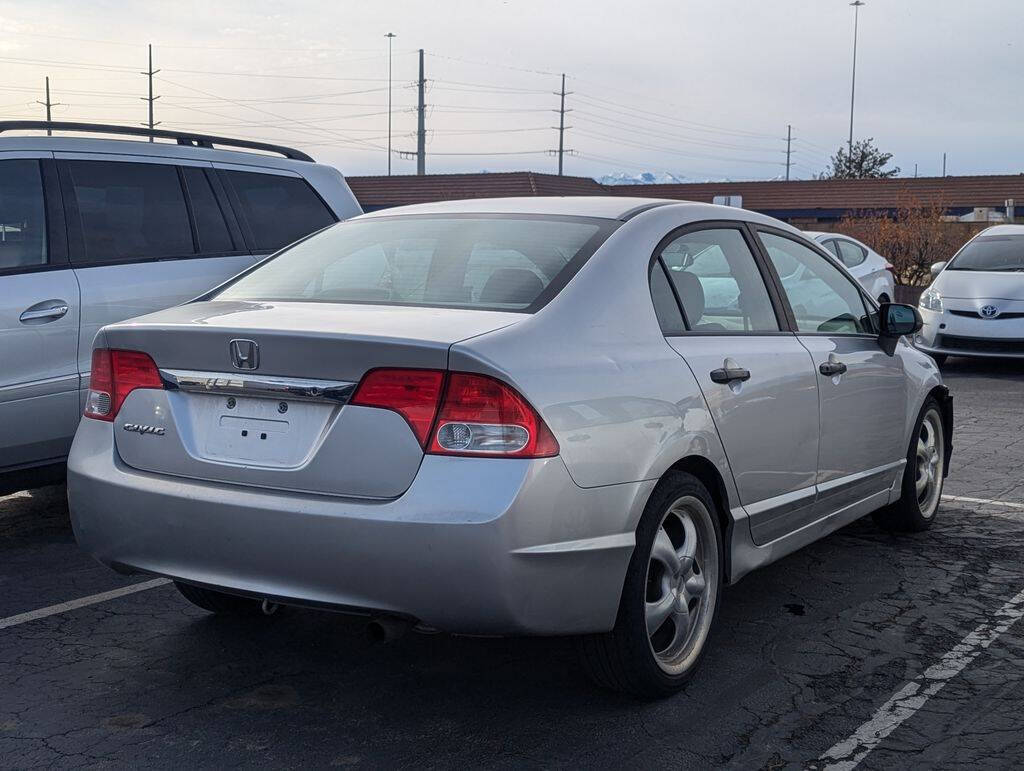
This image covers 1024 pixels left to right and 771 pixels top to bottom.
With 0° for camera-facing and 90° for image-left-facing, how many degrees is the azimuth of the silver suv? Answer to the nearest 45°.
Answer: approximately 45°

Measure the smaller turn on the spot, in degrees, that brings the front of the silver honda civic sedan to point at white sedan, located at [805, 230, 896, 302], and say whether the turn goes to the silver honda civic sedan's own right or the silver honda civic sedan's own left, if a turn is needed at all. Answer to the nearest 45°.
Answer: approximately 45° to the silver honda civic sedan's own left

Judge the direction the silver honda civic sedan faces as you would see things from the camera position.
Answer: facing away from the viewer and to the right of the viewer

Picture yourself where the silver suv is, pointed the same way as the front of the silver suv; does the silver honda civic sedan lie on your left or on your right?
on your left

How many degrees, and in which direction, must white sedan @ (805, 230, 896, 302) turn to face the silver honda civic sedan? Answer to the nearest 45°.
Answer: approximately 45° to its left

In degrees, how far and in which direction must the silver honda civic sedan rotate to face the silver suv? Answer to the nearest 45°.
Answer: approximately 90° to its left

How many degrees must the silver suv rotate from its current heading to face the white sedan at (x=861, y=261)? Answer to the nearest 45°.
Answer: approximately 180°

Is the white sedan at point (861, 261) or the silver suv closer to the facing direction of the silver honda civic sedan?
the white sedan

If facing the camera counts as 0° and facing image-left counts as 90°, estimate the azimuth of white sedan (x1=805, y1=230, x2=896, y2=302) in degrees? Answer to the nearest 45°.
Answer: approximately 45°
